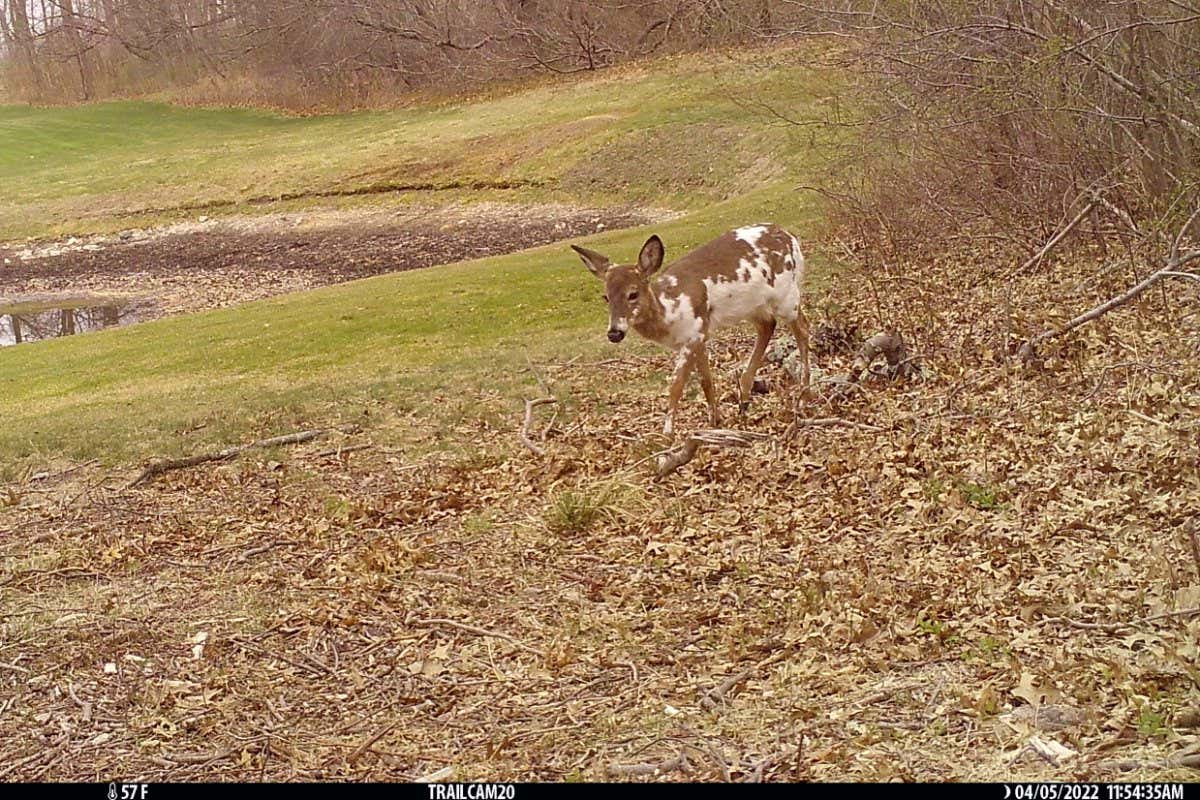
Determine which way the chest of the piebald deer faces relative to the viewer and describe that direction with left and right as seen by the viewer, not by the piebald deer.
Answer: facing the viewer and to the left of the viewer

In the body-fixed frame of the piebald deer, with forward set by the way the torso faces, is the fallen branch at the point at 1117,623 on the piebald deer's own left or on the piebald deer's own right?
on the piebald deer's own left

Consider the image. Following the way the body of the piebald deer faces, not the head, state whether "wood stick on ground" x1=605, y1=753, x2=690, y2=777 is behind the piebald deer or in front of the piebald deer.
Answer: in front

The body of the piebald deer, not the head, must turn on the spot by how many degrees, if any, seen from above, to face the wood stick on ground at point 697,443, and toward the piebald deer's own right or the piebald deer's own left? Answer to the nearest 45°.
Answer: approximately 45° to the piebald deer's own left

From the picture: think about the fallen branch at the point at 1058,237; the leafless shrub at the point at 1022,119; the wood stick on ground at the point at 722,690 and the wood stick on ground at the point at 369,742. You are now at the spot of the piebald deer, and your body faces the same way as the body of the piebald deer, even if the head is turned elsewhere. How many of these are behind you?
2

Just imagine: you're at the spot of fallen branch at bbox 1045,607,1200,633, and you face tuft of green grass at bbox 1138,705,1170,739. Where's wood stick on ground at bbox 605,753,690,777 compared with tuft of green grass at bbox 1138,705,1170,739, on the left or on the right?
right

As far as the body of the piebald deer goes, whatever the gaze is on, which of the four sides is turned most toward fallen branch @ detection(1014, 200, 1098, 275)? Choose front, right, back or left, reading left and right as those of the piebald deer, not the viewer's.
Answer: back

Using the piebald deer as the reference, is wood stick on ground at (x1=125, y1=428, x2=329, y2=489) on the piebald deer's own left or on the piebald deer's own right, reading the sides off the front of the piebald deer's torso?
on the piebald deer's own right

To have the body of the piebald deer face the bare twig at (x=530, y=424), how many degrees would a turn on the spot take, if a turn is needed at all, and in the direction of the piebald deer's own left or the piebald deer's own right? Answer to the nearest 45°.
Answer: approximately 45° to the piebald deer's own right

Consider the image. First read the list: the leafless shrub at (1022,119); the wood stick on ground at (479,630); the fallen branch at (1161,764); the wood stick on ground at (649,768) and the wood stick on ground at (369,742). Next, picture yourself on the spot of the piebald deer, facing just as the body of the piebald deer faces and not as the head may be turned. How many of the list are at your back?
1

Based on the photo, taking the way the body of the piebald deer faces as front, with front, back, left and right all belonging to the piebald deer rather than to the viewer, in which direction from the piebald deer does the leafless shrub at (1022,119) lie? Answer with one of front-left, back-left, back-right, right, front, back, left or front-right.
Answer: back

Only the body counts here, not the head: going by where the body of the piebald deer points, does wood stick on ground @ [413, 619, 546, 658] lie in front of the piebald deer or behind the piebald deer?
in front

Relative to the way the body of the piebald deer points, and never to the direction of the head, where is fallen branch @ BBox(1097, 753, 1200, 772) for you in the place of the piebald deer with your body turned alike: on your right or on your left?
on your left
